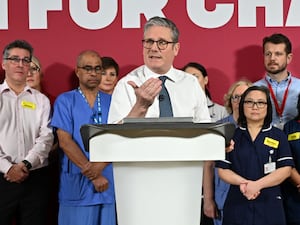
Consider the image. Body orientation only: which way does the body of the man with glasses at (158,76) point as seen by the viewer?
toward the camera

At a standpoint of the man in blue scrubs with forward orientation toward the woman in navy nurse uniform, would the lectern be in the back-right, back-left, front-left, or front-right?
front-right

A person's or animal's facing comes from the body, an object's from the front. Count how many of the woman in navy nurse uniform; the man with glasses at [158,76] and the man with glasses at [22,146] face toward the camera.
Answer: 3

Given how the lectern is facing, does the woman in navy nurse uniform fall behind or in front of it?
behind

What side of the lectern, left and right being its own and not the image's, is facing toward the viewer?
front

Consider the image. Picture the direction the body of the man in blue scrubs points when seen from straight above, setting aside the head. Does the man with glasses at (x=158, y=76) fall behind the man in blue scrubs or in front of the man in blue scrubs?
in front
